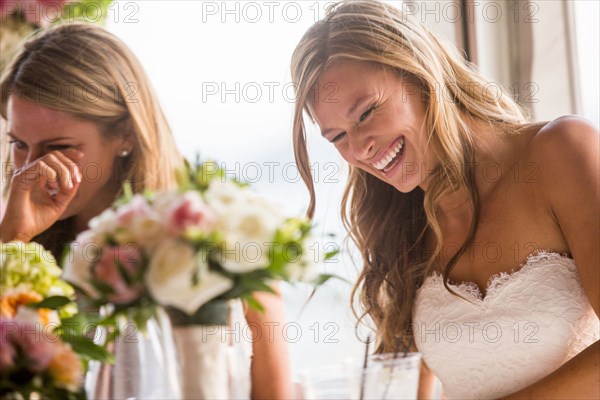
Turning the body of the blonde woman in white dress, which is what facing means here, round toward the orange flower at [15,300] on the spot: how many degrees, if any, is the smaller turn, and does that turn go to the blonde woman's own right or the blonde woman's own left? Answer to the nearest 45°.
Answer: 0° — they already face it

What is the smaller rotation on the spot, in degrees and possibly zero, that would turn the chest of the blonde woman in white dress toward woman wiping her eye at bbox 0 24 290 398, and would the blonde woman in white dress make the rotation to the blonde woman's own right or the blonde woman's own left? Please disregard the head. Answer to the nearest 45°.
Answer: approximately 45° to the blonde woman's own right

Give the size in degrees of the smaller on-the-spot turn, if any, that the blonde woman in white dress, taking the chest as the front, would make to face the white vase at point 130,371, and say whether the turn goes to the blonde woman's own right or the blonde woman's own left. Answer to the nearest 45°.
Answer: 0° — they already face it

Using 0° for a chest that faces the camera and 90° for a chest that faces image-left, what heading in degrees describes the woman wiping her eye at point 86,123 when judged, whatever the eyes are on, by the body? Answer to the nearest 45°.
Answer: approximately 45°

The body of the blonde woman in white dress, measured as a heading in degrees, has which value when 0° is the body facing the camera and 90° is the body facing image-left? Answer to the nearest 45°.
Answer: approximately 45°
